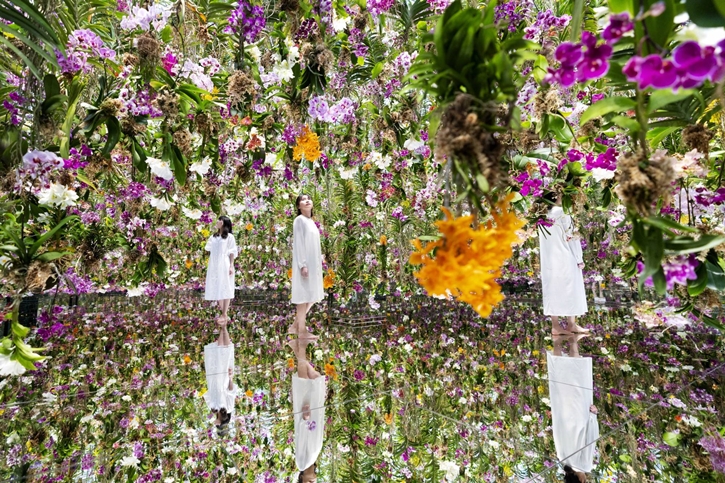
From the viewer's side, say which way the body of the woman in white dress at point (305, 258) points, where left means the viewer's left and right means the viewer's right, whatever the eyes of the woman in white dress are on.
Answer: facing the viewer and to the right of the viewer

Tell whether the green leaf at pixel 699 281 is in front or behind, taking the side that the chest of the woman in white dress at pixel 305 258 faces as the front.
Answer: in front

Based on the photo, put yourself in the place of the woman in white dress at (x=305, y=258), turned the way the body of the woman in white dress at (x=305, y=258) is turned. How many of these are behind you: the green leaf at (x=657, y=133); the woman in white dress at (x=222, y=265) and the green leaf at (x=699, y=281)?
1

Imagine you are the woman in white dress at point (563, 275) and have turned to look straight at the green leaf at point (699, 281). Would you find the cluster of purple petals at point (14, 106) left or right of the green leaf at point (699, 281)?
right

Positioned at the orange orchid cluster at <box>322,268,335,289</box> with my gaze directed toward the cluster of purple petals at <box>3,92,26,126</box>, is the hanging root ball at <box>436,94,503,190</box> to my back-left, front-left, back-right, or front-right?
front-left

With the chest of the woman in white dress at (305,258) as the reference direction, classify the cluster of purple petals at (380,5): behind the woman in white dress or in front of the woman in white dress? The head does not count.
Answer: in front

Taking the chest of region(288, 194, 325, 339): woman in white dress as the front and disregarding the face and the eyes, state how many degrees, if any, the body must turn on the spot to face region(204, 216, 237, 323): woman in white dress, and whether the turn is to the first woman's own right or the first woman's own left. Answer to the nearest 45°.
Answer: approximately 180°

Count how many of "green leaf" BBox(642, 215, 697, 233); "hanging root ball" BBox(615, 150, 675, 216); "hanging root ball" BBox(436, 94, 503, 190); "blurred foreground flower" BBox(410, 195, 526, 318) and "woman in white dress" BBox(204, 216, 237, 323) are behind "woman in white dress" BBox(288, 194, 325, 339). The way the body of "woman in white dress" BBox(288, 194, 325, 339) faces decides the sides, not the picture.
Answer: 1

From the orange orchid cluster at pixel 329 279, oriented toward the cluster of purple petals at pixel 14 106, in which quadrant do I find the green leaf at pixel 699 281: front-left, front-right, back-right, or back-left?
front-left

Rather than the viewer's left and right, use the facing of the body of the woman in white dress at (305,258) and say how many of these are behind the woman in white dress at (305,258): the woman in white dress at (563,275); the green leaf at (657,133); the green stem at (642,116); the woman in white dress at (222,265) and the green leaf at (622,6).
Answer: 1

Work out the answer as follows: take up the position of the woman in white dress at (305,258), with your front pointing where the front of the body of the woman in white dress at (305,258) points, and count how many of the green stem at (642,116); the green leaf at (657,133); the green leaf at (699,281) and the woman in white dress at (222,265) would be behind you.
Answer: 1
